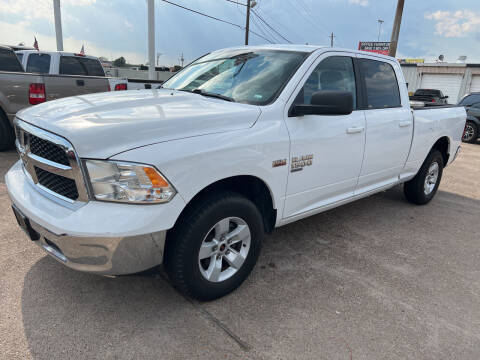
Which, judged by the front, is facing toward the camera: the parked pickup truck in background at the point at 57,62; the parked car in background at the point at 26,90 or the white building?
the white building

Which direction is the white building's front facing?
toward the camera

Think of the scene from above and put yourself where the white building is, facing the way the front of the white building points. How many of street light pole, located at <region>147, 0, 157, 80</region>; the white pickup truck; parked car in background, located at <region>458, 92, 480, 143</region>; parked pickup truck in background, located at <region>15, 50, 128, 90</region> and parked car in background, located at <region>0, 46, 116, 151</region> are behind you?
0

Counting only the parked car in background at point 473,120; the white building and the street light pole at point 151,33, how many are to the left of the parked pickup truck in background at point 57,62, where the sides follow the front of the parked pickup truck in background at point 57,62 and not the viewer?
0

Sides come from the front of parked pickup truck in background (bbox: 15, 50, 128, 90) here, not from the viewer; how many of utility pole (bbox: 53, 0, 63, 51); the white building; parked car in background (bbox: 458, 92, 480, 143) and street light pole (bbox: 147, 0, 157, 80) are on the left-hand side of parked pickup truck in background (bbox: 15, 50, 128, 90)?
0

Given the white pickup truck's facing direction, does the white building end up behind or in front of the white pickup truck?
behind

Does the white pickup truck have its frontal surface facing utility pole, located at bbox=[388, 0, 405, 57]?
no

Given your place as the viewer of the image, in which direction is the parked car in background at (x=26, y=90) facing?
facing away from the viewer and to the left of the viewer

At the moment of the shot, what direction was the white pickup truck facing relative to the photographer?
facing the viewer and to the left of the viewer

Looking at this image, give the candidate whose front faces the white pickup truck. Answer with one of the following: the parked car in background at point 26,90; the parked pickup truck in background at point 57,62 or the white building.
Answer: the white building

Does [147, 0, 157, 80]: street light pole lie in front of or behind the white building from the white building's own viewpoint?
in front

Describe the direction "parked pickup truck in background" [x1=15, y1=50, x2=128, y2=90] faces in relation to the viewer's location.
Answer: facing away from the viewer and to the left of the viewer

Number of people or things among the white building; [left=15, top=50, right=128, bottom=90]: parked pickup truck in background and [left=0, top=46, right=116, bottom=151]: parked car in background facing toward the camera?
1

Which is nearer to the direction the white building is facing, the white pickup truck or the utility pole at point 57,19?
the white pickup truck

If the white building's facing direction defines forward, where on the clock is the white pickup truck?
The white pickup truck is roughly at 12 o'clock from the white building.

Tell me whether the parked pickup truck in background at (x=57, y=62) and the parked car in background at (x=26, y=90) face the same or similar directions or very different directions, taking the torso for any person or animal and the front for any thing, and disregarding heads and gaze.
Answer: same or similar directions
